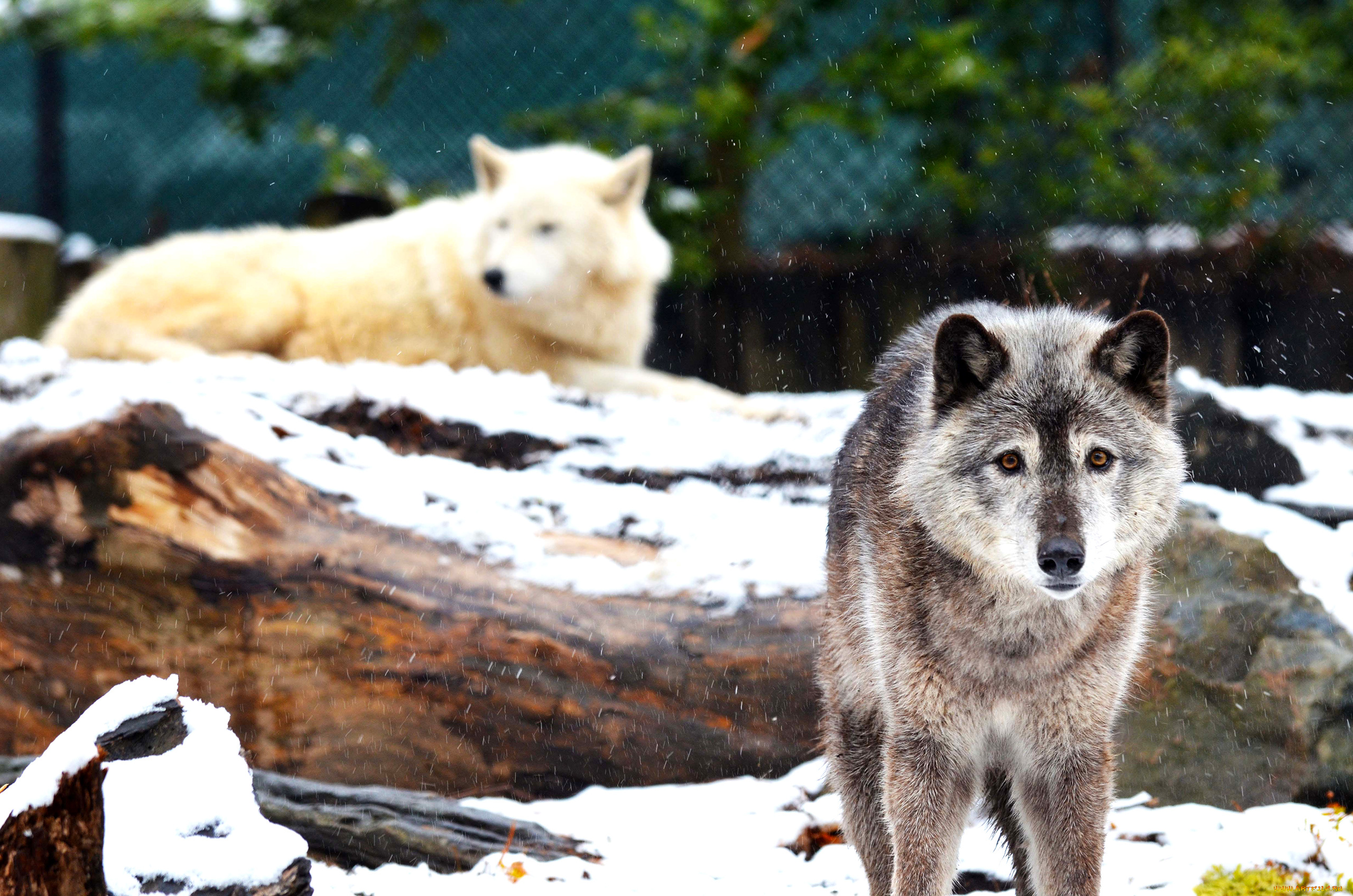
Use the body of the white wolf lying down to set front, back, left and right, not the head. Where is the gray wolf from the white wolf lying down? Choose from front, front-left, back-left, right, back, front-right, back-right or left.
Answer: right

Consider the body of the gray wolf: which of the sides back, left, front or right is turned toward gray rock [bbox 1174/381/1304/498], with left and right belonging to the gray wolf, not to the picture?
back

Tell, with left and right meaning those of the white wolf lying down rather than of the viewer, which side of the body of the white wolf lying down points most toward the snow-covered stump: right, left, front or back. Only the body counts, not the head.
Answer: right

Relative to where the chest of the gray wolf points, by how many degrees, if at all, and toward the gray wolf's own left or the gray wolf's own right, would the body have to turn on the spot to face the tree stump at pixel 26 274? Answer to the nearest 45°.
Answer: approximately 135° to the gray wolf's own right

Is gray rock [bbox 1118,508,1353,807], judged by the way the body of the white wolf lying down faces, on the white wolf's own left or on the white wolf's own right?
on the white wolf's own right

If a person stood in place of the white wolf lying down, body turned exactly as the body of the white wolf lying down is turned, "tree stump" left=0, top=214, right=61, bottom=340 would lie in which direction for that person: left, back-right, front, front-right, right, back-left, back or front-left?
back-left

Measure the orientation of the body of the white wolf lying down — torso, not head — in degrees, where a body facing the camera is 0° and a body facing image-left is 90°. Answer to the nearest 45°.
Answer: approximately 270°

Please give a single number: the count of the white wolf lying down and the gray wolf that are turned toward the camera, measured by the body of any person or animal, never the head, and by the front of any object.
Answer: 1

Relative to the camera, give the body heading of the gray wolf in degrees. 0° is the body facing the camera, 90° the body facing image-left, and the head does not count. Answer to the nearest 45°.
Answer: approximately 0°

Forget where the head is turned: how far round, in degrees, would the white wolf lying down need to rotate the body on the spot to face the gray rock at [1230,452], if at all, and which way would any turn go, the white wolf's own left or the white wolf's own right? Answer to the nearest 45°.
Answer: approximately 45° to the white wolf's own right

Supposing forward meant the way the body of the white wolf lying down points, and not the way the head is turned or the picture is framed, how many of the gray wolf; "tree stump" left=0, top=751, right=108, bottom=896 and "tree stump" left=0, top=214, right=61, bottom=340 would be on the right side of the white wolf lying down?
2

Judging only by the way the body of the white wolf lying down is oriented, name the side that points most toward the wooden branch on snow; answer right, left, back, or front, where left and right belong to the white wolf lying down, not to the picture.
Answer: right

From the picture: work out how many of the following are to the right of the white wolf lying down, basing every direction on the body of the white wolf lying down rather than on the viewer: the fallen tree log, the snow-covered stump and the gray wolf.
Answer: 3
